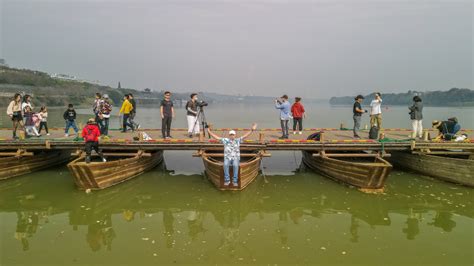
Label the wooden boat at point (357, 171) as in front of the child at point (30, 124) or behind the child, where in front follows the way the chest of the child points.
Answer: in front

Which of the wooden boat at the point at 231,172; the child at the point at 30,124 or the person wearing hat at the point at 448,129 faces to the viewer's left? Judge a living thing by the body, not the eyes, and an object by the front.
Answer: the person wearing hat

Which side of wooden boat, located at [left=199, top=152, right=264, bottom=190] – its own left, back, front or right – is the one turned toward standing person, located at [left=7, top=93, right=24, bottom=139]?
right

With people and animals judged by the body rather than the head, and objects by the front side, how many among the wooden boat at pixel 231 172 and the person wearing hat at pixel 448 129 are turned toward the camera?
1

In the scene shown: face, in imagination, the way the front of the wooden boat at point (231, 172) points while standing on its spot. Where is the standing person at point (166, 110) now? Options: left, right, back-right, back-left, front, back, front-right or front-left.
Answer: back-right

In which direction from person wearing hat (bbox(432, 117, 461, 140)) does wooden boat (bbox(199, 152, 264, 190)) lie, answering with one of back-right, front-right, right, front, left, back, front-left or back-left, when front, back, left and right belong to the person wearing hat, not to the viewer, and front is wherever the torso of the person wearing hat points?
front-left

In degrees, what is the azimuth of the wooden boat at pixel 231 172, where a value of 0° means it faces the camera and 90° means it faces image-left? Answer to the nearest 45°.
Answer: approximately 0°

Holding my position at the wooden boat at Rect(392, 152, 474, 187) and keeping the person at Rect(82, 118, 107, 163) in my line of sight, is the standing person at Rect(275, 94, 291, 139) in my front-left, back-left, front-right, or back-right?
front-right

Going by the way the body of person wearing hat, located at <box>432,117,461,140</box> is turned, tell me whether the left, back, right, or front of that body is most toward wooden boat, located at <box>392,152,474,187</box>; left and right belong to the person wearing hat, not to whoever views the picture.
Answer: left

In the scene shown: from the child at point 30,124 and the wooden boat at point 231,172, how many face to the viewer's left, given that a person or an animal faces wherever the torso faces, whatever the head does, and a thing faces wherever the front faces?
0

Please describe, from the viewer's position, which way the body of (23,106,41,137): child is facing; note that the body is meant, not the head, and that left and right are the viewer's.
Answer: facing the viewer and to the right of the viewer

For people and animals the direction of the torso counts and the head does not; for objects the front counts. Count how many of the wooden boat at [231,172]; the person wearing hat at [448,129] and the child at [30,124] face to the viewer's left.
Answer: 1

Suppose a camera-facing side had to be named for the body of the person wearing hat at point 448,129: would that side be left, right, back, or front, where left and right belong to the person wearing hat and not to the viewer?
left
